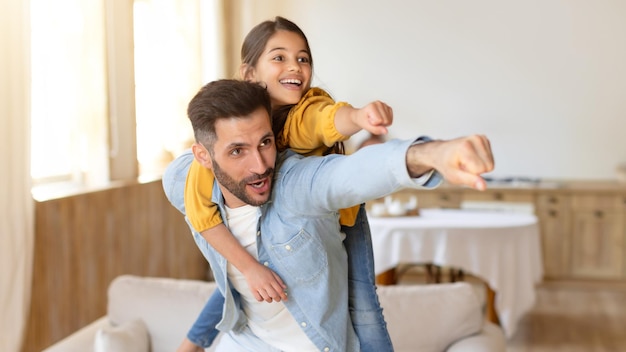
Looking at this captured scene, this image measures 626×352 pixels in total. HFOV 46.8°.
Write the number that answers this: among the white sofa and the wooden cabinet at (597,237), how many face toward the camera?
2

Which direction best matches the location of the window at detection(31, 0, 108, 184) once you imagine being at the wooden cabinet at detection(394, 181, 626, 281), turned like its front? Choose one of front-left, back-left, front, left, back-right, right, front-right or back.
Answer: front-right

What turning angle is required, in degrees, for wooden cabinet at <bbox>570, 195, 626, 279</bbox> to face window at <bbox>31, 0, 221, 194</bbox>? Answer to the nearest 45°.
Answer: approximately 45° to its right

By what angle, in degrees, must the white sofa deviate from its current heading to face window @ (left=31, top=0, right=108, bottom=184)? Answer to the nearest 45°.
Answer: approximately 135° to its right

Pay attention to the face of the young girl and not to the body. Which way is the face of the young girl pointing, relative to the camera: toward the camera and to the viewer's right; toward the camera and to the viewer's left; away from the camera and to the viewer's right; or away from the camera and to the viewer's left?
toward the camera and to the viewer's right

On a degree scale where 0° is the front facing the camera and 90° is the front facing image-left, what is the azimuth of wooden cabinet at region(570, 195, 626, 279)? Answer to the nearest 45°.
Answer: approximately 0°
